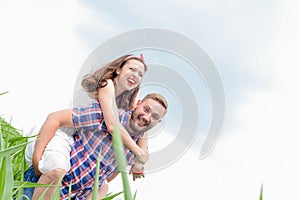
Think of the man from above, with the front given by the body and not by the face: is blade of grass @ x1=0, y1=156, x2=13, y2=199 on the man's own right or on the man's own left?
on the man's own right

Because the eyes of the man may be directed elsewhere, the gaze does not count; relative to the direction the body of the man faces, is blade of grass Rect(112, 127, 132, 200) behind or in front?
in front
